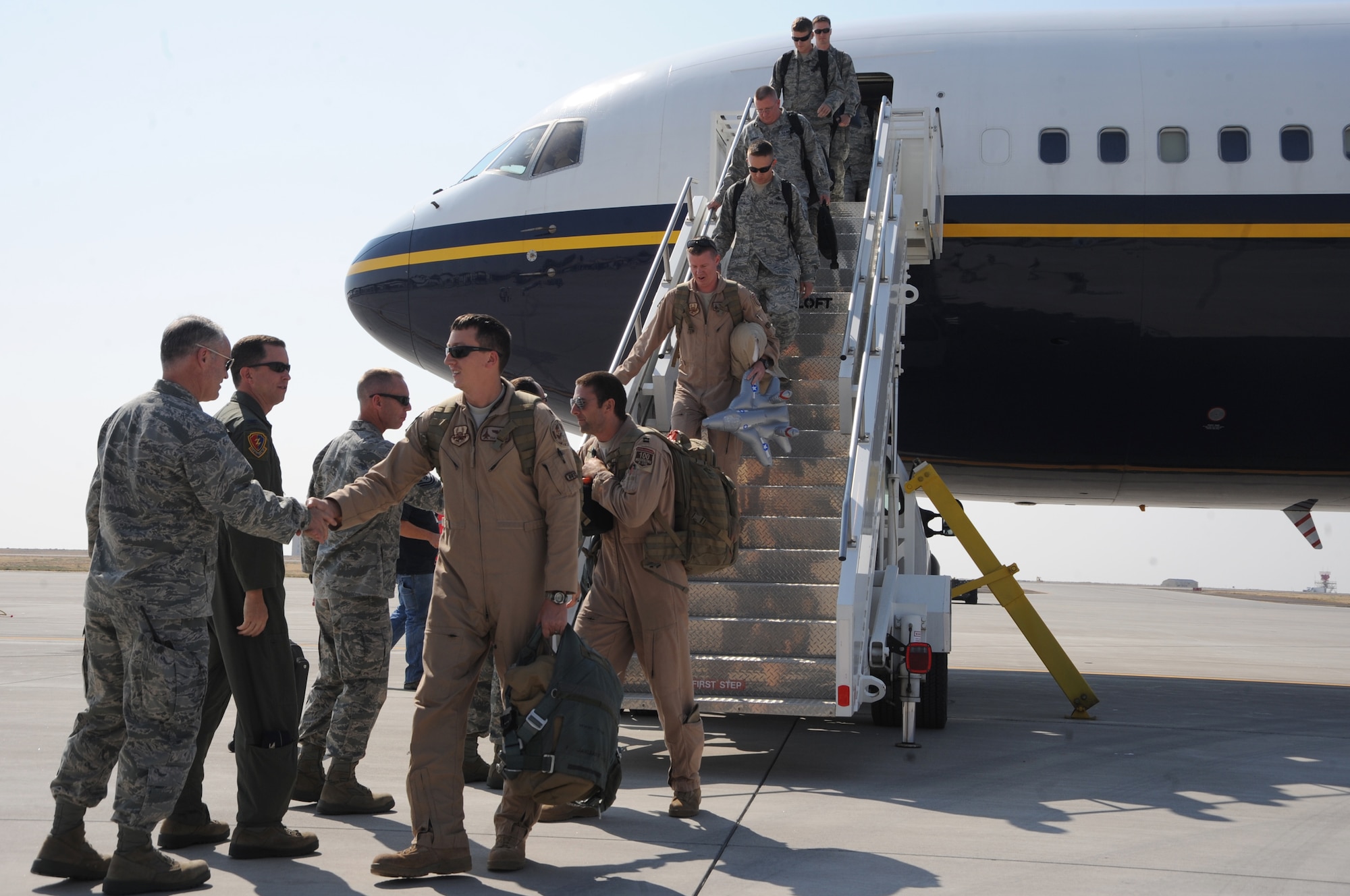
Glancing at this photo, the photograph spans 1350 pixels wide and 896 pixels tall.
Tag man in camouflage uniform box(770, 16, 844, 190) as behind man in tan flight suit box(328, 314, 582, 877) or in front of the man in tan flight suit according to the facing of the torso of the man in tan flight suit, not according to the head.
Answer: behind

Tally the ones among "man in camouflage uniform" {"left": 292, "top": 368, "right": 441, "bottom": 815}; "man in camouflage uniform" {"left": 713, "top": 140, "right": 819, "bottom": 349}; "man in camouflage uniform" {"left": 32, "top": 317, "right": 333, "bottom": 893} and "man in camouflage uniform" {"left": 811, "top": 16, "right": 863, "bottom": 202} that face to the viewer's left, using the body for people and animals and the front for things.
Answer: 0

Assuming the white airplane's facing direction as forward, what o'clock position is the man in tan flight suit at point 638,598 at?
The man in tan flight suit is roughly at 10 o'clock from the white airplane.

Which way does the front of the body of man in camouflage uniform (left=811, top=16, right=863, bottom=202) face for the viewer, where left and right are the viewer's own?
facing the viewer

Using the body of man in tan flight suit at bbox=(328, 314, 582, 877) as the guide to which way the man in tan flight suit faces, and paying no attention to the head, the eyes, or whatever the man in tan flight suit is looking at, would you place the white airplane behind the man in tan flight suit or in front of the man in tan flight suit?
behind

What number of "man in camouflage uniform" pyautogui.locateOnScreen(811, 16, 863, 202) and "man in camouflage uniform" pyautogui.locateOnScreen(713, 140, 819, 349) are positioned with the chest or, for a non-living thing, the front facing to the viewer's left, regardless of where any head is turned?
0

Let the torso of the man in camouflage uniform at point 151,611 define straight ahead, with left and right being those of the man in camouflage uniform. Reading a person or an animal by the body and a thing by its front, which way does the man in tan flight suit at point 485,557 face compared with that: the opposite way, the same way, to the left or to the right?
the opposite way

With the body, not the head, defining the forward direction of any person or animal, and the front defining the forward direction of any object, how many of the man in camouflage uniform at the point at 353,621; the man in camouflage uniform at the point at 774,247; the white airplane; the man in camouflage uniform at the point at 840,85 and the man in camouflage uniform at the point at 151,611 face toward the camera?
2

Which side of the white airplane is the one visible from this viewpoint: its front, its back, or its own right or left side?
left

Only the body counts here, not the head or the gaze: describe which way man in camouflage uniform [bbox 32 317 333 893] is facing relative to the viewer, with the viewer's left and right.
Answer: facing away from the viewer and to the right of the viewer

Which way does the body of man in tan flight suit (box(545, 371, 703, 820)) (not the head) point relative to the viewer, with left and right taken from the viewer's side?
facing the viewer and to the left of the viewer
